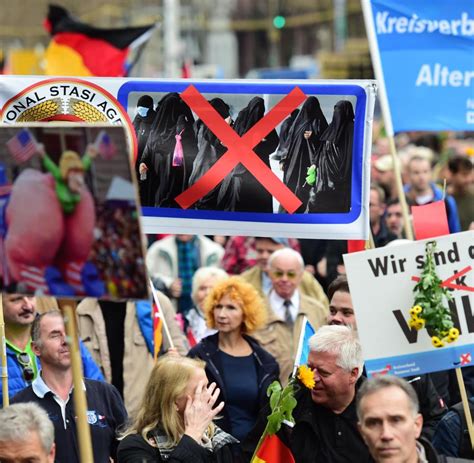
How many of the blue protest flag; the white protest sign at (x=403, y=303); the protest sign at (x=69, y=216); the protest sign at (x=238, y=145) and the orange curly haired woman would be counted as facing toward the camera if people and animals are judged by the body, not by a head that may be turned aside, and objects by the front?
5

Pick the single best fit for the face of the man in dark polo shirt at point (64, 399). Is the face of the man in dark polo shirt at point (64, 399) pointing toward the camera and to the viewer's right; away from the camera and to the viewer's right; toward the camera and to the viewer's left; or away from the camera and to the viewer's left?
toward the camera and to the viewer's right

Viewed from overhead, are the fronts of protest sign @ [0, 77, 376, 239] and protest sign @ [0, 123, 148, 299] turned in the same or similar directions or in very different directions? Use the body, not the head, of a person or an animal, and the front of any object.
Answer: same or similar directions

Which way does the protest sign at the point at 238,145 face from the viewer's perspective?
toward the camera

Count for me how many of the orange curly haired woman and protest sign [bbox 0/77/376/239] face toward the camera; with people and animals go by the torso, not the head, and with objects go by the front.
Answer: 2

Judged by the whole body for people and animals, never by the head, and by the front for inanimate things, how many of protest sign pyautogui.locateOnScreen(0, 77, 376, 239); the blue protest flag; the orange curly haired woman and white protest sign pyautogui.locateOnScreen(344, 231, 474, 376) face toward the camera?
4

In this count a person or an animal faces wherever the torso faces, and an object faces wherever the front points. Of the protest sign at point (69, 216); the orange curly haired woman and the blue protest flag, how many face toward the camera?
3

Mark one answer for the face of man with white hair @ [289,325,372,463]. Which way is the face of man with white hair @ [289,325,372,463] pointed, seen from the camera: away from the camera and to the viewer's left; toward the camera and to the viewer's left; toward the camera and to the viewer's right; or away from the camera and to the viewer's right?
toward the camera and to the viewer's left

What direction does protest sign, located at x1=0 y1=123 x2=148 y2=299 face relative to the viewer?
toward the camera

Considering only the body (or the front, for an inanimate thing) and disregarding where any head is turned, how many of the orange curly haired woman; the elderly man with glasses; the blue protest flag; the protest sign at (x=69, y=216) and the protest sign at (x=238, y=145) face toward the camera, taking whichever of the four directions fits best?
5

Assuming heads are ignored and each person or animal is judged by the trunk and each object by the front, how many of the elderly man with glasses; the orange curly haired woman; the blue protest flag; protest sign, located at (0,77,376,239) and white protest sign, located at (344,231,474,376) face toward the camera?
5

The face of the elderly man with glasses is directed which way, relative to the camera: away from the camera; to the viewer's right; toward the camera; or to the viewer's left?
toward the camera

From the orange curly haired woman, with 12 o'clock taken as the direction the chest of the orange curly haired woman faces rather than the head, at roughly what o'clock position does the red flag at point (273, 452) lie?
The red flag is roughly at 12 o'clock from the orange curly haired woman.

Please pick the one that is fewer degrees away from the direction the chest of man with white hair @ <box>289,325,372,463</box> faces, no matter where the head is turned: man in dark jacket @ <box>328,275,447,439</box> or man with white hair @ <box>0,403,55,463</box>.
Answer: the man with white hair

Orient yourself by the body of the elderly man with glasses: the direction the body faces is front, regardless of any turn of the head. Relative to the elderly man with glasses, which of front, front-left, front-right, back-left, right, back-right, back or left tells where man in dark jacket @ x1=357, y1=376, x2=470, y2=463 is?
front

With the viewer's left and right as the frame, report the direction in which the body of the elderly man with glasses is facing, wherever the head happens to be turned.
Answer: facing the viewer
